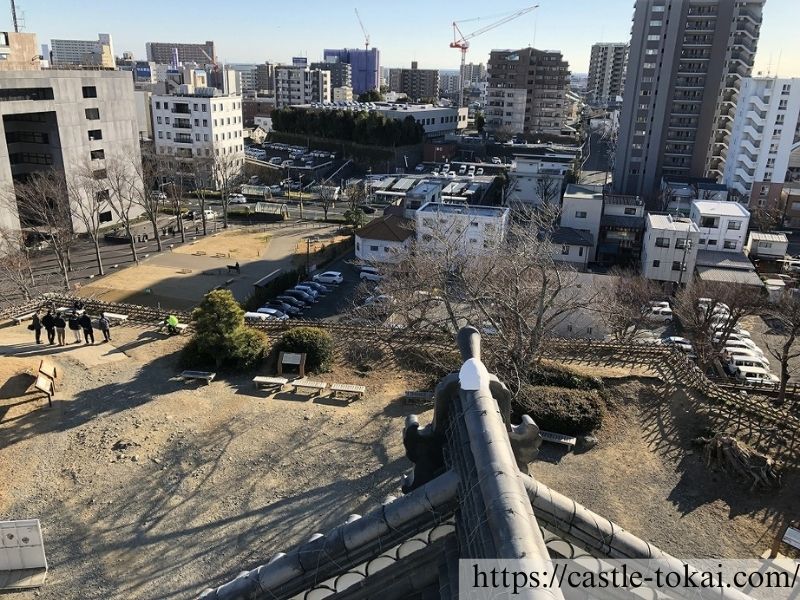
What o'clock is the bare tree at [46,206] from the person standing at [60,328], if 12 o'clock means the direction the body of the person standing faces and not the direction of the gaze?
The bare tree is roughly at 12 o'clock from the person standing.

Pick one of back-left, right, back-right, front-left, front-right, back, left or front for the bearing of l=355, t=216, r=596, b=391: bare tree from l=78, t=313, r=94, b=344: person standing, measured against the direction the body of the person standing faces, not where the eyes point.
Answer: back-right

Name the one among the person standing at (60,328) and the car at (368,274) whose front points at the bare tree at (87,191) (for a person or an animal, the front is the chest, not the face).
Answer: the person standing

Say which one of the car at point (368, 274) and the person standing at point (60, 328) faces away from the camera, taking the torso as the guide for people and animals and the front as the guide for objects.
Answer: the person standing

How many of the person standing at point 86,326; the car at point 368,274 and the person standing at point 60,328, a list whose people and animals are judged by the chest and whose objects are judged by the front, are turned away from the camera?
2

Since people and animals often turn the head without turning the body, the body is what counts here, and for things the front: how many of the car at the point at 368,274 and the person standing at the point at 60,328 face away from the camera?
1

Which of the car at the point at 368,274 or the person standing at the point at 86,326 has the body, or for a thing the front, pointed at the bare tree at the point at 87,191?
the person standing

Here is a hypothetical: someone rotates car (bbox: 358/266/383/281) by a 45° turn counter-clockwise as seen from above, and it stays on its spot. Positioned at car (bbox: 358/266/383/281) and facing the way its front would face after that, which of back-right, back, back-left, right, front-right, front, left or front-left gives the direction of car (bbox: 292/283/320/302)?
back

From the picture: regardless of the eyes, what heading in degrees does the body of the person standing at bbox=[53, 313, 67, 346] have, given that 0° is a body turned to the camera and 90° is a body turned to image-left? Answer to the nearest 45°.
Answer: approximately 180°

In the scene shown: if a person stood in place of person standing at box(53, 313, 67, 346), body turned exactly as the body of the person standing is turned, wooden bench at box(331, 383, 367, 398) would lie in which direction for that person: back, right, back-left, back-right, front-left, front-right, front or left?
back-right

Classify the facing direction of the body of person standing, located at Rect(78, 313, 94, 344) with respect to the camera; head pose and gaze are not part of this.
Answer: away from the camera
